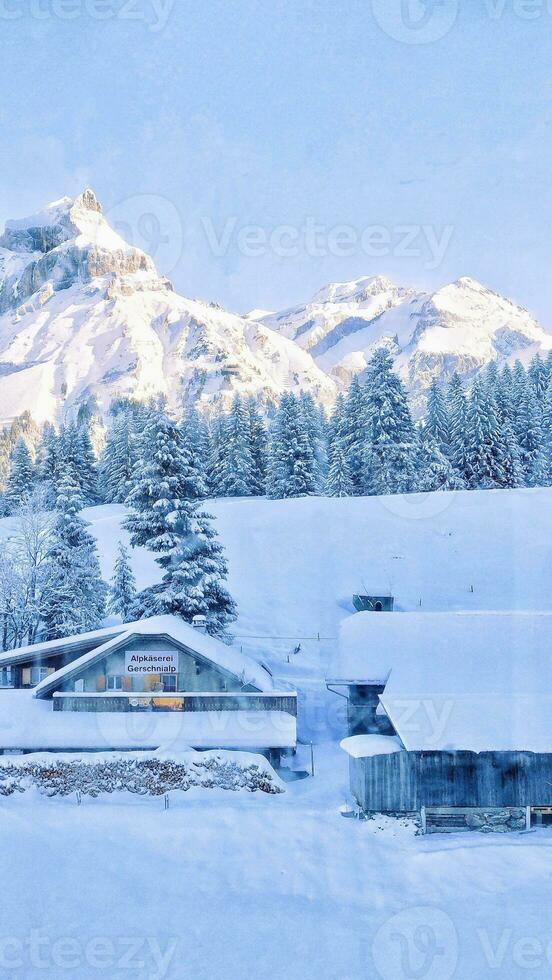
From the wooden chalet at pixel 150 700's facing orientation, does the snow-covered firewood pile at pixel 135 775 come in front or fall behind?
in front

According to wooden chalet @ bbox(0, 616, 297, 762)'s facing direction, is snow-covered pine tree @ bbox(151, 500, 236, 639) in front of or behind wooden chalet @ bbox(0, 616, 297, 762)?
behind

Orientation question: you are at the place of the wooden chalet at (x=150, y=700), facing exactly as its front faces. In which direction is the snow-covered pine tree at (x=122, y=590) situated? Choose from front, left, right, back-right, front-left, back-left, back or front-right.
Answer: back

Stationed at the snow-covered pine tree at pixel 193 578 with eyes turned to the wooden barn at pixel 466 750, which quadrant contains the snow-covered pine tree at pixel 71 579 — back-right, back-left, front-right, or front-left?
back-right

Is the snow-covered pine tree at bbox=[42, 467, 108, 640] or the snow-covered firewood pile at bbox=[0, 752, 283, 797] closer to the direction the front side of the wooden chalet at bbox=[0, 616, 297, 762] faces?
the snow-covered firewood pile

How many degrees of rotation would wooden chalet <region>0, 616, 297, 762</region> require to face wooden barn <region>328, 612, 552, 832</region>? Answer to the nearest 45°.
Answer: approximately 45° to its left

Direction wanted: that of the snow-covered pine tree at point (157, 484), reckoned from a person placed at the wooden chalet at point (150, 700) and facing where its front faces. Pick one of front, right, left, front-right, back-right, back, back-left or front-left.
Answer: back

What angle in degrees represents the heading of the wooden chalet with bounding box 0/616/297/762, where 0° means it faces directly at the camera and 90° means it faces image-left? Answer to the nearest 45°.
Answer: approximately 0°

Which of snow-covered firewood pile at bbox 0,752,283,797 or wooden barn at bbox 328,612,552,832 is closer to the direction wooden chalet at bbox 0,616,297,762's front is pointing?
the snow-covered firewood pile

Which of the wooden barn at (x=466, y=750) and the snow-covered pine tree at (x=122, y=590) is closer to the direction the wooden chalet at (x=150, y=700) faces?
the wooden barn

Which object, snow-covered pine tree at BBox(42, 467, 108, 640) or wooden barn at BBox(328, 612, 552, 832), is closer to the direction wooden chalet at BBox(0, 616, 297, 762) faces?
the wooden barn

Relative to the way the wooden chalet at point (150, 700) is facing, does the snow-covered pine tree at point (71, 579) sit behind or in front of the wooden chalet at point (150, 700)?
behind
